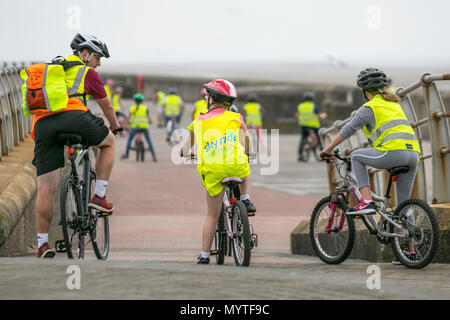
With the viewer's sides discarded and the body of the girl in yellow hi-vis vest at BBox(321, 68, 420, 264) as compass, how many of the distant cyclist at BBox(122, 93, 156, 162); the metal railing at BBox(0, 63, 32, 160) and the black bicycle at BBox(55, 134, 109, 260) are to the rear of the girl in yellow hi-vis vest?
0

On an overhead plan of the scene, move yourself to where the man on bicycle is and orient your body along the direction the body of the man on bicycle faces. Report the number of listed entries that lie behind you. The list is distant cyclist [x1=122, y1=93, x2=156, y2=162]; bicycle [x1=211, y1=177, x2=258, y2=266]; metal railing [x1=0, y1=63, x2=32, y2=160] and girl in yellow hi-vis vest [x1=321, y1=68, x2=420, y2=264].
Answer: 0

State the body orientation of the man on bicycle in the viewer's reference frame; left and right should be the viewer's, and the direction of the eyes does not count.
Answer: facing away from the viewer and to the right of the viewer

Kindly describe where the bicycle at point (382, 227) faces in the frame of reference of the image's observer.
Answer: facing away from the viewer and to the left of the viewer

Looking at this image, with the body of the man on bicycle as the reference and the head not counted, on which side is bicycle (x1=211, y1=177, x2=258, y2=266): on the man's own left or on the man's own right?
on the man's own right

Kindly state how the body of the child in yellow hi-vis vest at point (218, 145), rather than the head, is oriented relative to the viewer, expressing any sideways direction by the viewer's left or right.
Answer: facing away from the viewer

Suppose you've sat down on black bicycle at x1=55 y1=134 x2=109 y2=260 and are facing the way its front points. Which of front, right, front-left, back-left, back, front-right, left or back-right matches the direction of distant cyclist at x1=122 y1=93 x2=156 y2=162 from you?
front-left

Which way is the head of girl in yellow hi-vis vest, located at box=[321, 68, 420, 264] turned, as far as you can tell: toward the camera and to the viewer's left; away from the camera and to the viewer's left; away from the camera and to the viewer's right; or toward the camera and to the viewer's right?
away from the camera and to the viewer's left

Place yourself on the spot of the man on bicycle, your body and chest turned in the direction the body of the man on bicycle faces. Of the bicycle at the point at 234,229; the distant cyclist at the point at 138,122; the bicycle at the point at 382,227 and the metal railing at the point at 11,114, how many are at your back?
0

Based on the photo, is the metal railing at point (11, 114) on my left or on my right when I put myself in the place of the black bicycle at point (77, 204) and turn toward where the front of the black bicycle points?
on my left

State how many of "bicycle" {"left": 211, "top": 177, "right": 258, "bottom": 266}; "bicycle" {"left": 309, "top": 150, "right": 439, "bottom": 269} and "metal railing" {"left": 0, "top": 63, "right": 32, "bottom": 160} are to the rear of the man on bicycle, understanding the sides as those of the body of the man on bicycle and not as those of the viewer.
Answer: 0

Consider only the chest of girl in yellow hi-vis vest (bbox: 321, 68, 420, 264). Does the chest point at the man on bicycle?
no

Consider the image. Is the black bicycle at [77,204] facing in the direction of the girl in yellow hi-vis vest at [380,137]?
no
